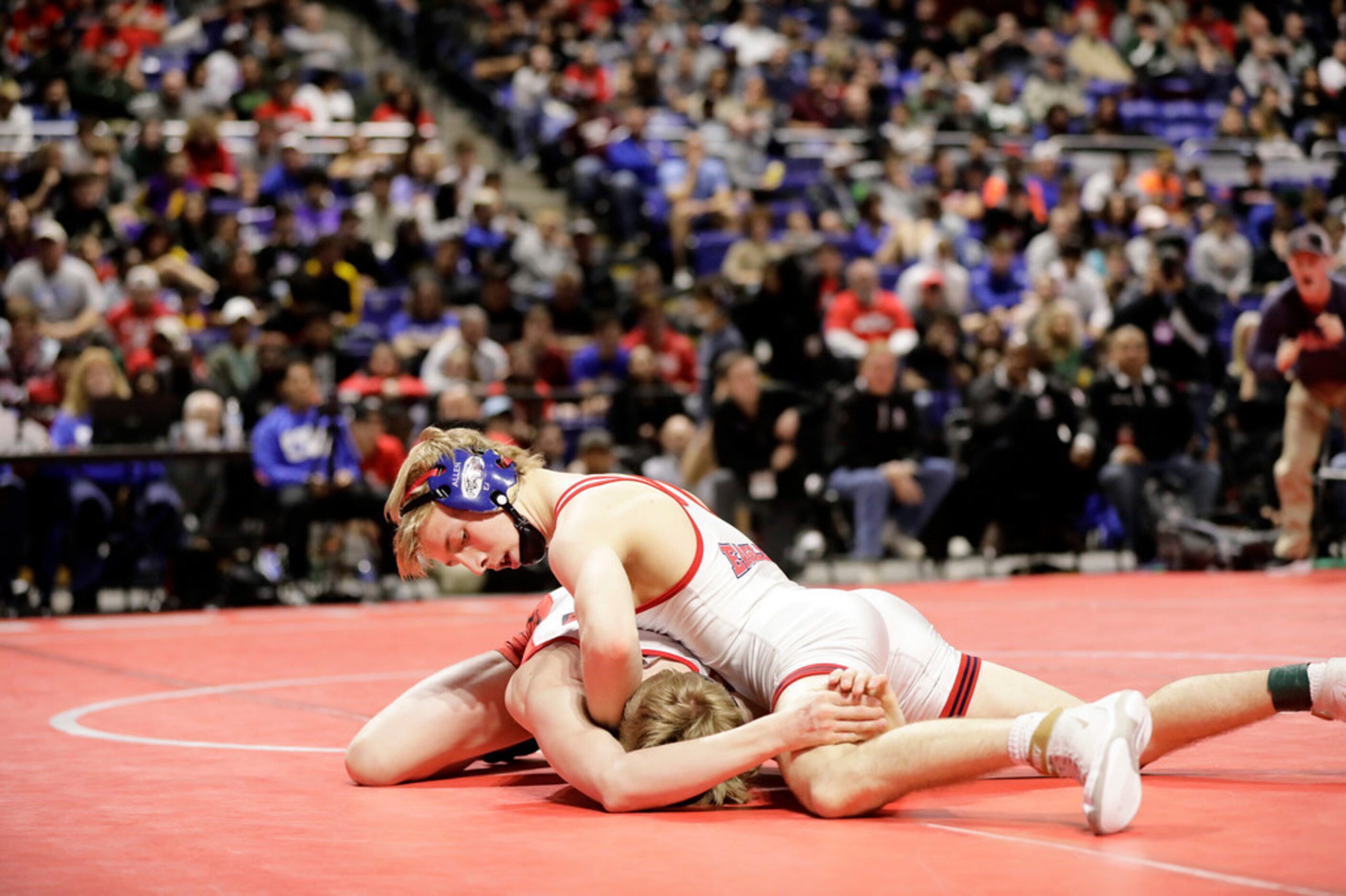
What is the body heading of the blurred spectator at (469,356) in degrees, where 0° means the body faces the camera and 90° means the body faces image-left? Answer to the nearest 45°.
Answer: approximately 0°

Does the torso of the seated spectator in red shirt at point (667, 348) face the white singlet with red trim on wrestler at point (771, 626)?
yes

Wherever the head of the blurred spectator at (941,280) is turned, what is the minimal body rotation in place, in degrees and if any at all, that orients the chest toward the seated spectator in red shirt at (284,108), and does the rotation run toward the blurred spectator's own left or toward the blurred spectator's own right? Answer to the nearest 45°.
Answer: approximately 90° to the blurred spectator's own right

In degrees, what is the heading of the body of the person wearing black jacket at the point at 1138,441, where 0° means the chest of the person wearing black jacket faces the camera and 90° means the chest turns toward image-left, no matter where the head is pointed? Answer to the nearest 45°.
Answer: approximately 0°

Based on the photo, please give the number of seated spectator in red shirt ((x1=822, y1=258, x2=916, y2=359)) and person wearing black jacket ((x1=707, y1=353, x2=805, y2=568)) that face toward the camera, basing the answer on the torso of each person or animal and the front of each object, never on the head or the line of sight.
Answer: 2

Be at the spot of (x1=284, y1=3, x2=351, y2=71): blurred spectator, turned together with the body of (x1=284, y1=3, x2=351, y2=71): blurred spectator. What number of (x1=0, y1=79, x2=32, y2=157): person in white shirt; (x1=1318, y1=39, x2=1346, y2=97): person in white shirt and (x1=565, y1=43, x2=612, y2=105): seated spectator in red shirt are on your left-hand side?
2
